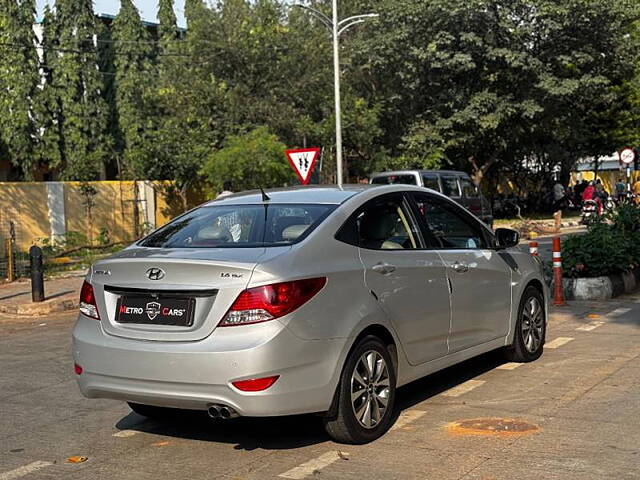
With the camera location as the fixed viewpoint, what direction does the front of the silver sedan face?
facing away from the viewer and to the right of the viewer

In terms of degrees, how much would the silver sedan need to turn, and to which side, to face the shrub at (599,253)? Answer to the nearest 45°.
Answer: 0° — it already faces it

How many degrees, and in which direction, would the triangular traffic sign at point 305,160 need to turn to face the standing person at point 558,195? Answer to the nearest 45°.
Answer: approximately 135° to its left

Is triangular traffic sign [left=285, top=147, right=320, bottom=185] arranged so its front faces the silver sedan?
yes

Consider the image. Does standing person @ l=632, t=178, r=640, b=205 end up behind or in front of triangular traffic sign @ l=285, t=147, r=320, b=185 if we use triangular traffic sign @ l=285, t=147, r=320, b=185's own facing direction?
behind

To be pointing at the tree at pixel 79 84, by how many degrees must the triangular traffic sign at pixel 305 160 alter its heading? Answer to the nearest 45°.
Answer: approximately 135° to its right

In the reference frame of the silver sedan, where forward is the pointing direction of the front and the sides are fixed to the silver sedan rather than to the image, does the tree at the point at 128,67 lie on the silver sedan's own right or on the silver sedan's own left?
on the silver sedan's own left

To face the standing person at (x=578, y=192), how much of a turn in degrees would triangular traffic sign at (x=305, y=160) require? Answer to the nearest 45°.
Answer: approximately 135° to its left

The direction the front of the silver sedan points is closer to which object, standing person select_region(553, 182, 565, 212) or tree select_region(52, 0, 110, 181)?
the standing person

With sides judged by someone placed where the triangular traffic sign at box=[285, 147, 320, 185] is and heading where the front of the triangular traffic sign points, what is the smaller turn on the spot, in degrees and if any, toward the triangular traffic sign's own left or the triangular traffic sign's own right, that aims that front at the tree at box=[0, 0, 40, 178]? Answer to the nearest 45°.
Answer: approximately 135° to the triangular traffic sign's own right

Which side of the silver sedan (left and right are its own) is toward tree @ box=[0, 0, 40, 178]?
left
